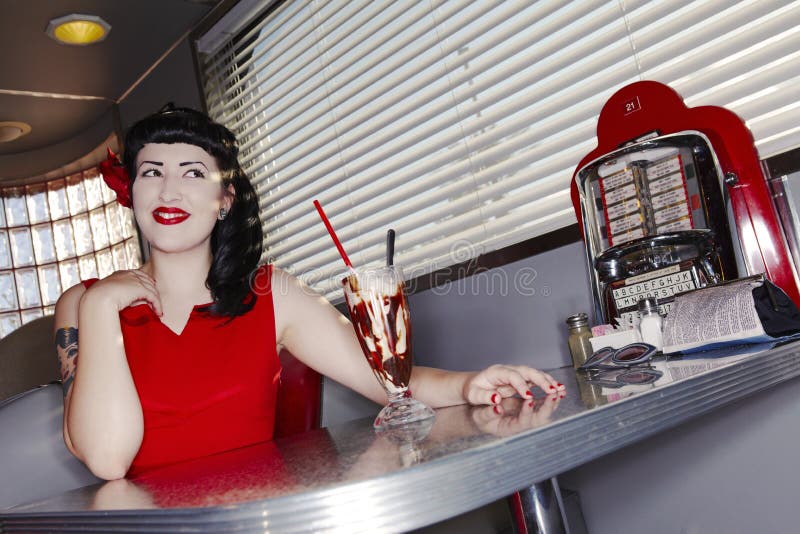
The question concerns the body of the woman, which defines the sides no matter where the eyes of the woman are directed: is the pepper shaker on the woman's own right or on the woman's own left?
on the woman's own left

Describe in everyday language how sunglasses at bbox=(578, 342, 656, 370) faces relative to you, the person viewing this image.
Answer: facing the viewer and to the left of the viewer

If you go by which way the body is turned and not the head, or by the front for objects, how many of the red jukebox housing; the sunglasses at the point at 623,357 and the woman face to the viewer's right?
0

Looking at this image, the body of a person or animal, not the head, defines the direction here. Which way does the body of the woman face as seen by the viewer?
toward the camera

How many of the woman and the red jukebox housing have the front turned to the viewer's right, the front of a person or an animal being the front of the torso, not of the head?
0

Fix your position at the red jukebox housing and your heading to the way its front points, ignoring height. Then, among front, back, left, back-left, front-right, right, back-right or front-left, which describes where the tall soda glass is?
front

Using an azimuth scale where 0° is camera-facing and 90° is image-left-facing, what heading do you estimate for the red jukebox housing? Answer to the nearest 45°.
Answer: approximately 45°

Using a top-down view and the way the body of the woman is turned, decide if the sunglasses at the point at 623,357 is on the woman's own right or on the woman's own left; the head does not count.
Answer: on the woman's own left
